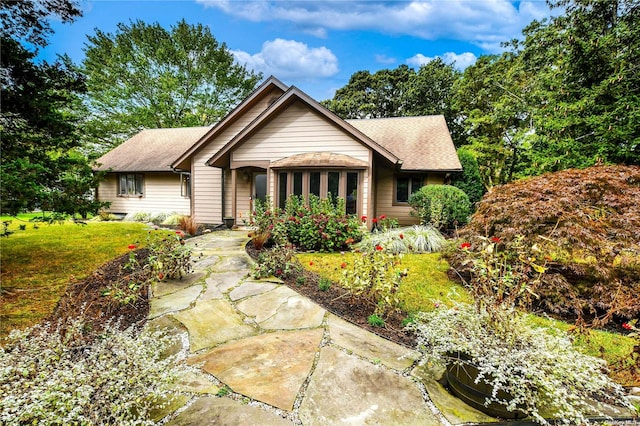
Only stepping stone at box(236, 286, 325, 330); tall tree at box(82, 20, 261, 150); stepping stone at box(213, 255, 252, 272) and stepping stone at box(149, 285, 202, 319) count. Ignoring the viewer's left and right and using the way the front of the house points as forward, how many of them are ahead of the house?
3

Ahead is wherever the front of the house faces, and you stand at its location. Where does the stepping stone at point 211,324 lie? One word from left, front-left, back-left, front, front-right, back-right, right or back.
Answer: front

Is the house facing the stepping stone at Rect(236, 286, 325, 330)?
yes

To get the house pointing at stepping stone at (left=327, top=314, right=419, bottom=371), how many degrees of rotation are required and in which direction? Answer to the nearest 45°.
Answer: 0° — it already faces it

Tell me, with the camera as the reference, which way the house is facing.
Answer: facing the viewer

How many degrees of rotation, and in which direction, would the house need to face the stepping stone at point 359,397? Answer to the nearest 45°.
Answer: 0° — it already faces it

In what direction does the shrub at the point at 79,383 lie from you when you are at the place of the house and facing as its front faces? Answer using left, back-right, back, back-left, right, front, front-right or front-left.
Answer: front

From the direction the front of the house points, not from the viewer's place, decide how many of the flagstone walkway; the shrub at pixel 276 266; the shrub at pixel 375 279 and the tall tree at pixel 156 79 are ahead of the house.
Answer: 3

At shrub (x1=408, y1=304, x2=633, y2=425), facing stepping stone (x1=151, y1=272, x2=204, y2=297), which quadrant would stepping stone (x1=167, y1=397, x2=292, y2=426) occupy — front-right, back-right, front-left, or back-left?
front-left

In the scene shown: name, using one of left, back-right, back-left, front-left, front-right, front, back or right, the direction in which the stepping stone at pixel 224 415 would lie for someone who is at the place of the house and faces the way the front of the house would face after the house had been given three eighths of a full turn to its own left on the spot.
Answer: back-right

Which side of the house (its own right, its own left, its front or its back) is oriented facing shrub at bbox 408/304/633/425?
front

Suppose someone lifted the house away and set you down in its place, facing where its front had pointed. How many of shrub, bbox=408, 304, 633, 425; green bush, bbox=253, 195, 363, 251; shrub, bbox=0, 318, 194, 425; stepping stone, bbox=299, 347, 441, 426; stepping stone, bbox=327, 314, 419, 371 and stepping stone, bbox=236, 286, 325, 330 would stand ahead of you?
6

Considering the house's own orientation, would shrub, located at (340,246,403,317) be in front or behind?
in front

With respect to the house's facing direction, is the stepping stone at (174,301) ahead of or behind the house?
ahead

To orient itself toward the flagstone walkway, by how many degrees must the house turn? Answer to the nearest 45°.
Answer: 0° — it already faces it
